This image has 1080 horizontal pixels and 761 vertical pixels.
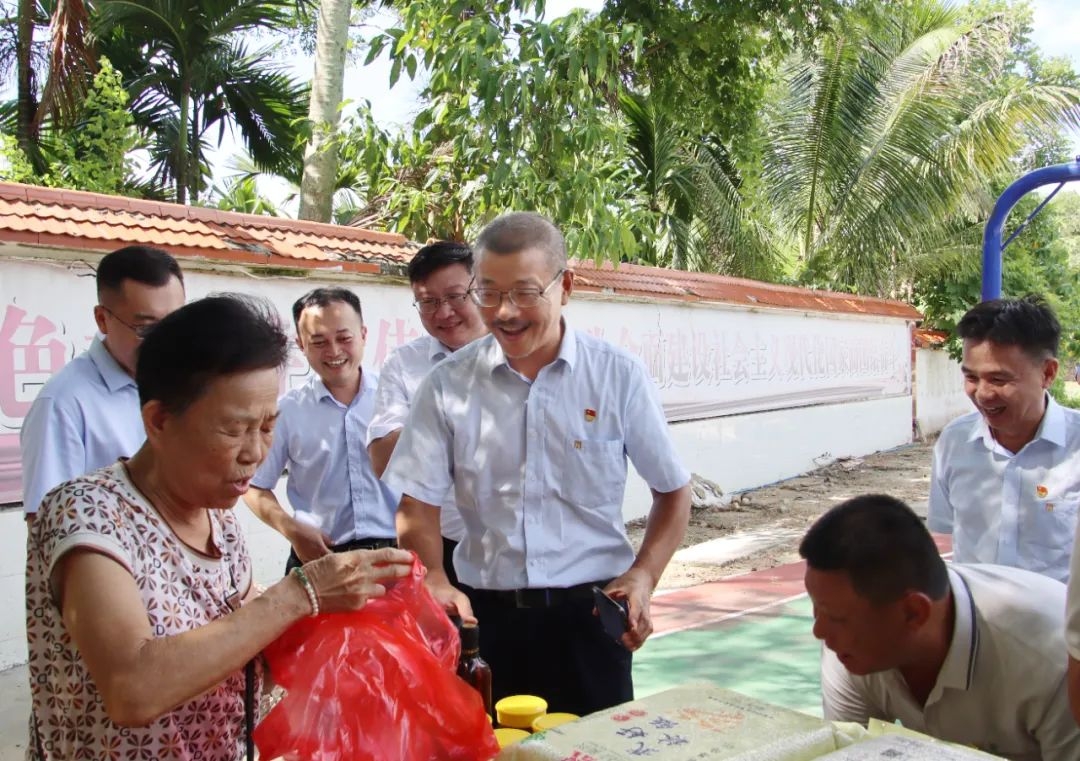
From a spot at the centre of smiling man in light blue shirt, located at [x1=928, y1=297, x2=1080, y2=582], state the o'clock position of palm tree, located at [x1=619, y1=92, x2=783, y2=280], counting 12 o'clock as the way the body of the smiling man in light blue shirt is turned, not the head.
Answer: The palm tree is roughly at 4 o'clock from the smiling man in light blue shirt.

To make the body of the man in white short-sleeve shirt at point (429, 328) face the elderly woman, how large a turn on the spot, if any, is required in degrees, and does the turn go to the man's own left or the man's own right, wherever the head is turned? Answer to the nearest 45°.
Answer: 0° — they already face them

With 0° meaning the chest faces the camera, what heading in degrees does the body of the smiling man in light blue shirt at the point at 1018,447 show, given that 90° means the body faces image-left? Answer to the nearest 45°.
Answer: approximately 45°

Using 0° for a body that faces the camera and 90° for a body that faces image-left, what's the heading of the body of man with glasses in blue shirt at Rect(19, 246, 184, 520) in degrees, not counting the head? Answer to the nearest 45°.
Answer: approximately 315°

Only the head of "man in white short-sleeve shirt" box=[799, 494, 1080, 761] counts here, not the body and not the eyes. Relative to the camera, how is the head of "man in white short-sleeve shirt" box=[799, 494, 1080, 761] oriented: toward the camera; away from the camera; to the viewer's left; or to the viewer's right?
to the viewer's left

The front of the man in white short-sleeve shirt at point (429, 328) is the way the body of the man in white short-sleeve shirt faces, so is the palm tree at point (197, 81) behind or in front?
behind

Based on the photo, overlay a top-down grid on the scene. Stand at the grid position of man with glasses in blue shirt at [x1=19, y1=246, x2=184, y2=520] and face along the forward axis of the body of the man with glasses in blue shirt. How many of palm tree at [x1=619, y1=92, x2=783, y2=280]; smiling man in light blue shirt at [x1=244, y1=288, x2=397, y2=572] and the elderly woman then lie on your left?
2

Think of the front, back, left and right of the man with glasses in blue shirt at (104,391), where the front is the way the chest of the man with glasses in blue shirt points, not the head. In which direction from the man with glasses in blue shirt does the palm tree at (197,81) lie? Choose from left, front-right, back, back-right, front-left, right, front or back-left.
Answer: back-left
